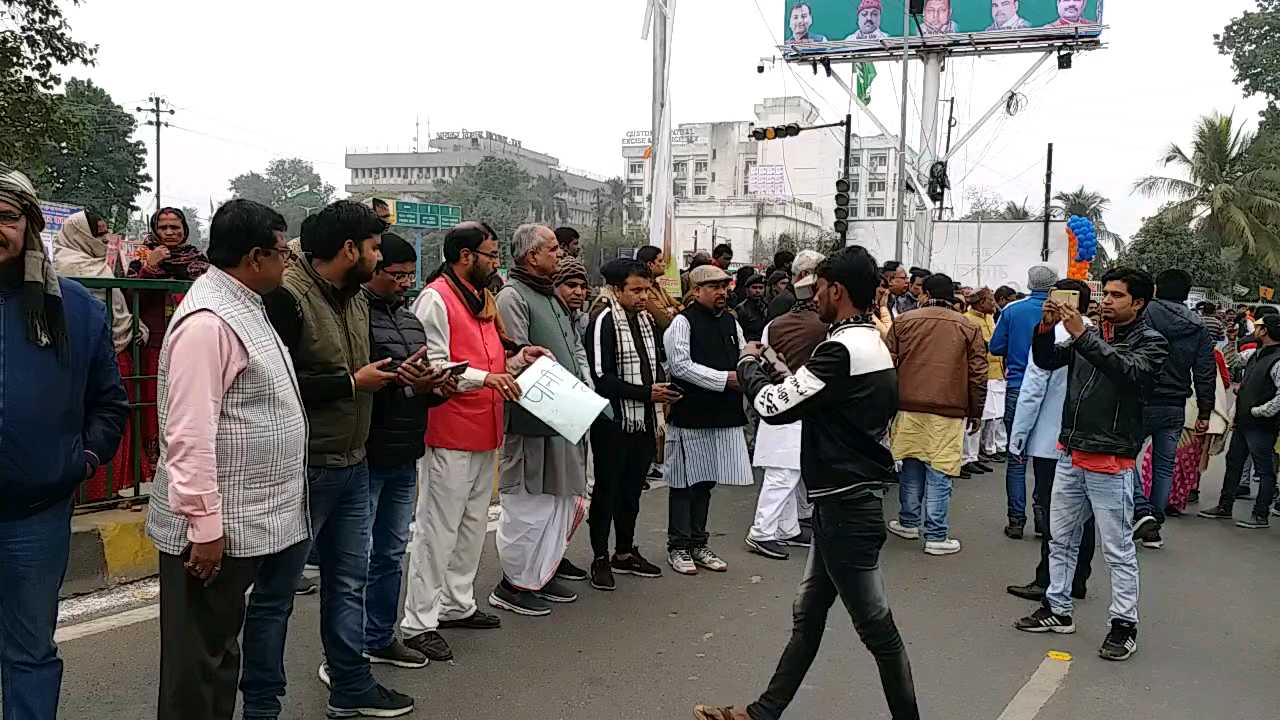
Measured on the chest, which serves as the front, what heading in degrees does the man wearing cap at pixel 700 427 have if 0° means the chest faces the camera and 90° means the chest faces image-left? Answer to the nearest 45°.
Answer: approximately 315°

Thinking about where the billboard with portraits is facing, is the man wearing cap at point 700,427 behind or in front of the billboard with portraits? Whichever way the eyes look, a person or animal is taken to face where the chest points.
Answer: in front

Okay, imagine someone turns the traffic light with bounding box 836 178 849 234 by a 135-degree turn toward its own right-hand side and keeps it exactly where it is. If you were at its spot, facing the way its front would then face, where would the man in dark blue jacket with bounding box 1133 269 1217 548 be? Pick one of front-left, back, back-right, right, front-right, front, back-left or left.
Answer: back-left

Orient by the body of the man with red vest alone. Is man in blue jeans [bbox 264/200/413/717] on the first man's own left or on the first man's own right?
on the first man's own right

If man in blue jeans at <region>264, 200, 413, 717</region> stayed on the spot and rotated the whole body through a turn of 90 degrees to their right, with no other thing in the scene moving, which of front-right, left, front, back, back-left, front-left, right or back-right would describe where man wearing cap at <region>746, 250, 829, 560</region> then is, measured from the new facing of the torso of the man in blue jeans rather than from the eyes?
back-left

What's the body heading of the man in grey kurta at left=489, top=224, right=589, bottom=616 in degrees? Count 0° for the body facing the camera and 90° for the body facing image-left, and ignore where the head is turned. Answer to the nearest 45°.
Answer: approximately 270°

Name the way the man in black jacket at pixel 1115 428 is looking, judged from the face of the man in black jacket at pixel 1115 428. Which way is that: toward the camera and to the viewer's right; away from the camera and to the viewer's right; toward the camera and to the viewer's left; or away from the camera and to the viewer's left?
toward the camera and to the viewer's left

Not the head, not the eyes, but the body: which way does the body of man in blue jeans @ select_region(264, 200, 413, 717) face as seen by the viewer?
to the viewer's right

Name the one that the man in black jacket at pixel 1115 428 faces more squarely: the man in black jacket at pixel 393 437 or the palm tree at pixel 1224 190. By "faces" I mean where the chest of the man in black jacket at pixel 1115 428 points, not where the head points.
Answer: the man in black jacket

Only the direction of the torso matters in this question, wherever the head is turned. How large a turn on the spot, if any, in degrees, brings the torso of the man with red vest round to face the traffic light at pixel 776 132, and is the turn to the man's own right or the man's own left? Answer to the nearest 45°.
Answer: approximately 90° to the man's own left

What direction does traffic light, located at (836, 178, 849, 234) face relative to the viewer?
toward the camera
